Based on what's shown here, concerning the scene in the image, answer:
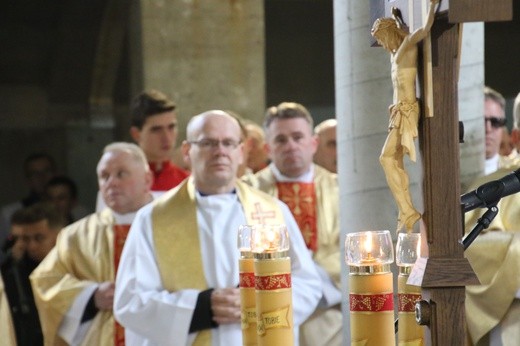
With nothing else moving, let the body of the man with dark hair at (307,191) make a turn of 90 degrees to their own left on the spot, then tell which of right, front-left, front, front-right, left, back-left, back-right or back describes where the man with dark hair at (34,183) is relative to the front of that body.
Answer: back-left

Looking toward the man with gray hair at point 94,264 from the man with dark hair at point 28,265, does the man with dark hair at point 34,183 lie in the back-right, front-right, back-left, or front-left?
back-left

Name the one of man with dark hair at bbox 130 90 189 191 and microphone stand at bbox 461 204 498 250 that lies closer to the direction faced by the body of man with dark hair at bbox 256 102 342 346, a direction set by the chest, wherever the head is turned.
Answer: the microphone stand

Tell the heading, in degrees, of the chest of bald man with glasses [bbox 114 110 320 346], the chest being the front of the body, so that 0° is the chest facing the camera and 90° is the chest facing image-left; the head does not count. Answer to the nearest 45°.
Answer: approximately 0°
